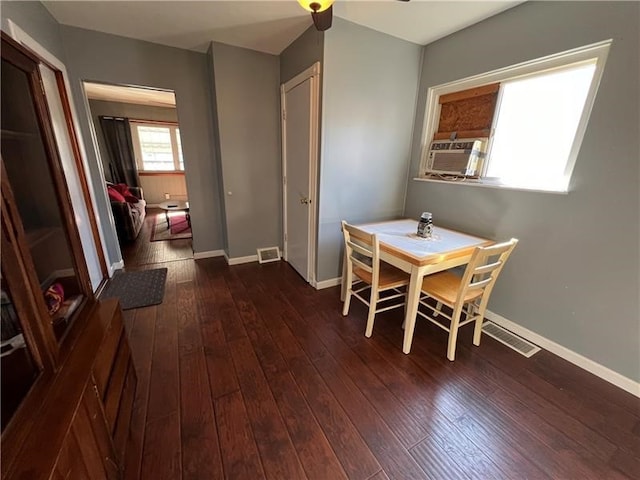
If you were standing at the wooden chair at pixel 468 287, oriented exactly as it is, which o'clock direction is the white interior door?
The white interior door is roughly at 11 o'clock from the wooden chair.

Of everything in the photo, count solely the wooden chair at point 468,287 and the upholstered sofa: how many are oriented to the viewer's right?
1

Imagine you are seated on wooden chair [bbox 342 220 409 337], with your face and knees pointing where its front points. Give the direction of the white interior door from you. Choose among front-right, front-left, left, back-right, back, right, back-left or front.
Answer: left

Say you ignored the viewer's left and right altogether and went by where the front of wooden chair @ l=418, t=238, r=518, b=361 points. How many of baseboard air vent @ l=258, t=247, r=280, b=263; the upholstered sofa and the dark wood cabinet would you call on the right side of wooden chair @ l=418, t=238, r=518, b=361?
0

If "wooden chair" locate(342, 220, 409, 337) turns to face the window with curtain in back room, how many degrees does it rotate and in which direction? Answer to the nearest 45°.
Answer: approximately 90° to its left

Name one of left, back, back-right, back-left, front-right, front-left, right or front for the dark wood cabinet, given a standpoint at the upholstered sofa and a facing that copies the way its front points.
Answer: right

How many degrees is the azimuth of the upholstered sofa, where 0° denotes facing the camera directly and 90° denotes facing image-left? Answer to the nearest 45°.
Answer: approximately 270°

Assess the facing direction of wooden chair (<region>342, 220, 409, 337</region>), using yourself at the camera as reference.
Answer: facing away from the viewer and to the right of the viewer

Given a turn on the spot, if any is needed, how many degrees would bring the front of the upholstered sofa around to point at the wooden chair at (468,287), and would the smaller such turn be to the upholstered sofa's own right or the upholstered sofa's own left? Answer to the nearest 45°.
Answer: approximately 45° to the upholstered sofa's own right

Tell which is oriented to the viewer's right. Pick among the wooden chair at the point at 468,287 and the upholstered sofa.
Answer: the upholstered sofa

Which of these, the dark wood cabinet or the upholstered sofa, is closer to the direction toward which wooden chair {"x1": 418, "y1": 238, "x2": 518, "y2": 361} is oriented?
the upholstered sofa

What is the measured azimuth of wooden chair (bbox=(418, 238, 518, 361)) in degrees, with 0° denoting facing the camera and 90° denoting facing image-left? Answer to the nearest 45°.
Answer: approximately 135°

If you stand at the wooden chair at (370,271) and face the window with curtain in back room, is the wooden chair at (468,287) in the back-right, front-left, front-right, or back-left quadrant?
back-right
